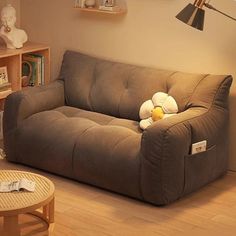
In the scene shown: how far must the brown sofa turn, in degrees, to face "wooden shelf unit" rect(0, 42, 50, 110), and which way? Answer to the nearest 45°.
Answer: approximately 90° to its right

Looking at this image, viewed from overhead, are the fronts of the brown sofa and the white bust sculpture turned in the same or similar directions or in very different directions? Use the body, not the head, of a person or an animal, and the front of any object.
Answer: same or similar directions

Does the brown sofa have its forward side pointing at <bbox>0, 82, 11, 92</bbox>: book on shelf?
no

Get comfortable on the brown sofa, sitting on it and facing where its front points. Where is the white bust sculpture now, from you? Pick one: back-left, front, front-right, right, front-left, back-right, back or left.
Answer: right

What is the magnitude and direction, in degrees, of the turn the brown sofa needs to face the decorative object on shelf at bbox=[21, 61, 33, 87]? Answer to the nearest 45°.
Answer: approximately 90° to its right

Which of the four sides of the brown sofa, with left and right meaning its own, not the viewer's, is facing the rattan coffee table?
front

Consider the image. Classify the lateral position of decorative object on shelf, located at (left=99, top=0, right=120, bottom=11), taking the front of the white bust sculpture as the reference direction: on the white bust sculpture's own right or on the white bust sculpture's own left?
on the white bust sculpture's own left

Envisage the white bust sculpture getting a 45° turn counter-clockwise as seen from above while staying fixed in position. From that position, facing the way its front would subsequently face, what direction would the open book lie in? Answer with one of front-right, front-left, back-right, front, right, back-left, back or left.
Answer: front

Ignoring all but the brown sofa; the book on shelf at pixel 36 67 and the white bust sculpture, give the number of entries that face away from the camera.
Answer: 0

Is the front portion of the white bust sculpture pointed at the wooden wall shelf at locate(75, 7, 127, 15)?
no

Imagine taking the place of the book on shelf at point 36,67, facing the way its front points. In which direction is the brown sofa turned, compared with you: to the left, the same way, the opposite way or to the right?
to the right

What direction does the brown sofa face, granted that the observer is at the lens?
facing the viewer and to the left of the viewer
